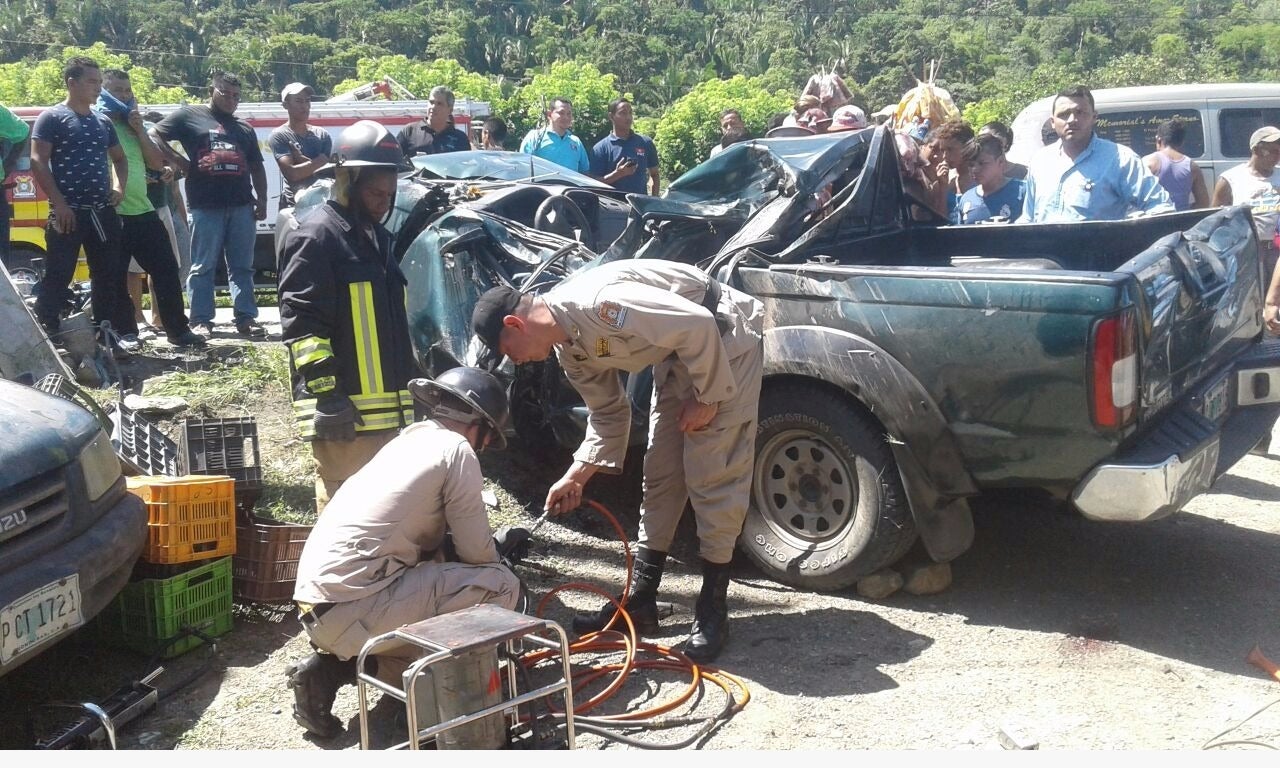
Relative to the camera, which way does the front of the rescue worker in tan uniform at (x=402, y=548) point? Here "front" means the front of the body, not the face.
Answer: to the viewer's right

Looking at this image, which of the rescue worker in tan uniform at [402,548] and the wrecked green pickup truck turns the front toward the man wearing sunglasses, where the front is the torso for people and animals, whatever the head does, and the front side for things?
the wrecked green pickup truck

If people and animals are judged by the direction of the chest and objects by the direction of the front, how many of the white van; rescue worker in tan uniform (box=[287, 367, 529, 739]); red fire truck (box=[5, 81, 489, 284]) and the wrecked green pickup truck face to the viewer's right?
1

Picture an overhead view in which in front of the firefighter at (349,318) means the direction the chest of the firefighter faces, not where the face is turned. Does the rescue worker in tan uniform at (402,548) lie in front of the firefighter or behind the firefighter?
in front

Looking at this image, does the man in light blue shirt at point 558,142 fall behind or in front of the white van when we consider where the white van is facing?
in front

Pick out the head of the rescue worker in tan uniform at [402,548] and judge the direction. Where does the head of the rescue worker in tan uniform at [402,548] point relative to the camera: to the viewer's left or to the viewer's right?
to the viewer's right

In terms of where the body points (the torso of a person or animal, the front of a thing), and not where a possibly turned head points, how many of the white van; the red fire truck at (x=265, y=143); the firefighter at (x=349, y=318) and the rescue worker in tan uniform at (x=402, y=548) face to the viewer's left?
2

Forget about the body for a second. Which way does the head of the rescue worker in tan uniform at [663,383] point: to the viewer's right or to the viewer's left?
to the viewer's left

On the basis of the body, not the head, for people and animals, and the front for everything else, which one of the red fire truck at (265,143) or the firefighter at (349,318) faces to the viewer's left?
the red fire truck

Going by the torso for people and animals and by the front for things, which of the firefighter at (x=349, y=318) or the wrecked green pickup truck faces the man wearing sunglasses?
the wrecked green pickup truck

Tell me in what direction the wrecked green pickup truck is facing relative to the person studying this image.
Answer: facing away from the viewer and to the left of the viewer

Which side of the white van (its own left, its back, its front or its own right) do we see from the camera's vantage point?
left

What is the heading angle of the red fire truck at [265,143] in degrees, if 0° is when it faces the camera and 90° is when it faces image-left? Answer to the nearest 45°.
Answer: approximately 90°

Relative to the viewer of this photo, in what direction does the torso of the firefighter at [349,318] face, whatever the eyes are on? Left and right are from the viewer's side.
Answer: facing the viewer and to the right of the viewer

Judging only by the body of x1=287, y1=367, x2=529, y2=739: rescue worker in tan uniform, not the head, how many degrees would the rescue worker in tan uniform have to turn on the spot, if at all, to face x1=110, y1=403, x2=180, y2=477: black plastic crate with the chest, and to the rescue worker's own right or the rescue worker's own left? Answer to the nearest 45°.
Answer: approximately 135° to the rescue worker's own left
